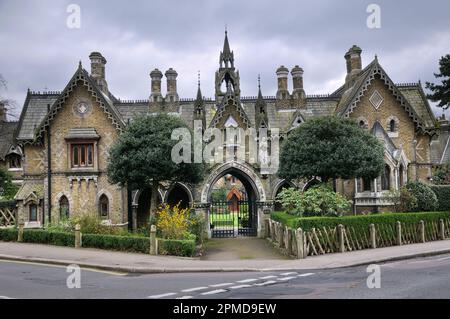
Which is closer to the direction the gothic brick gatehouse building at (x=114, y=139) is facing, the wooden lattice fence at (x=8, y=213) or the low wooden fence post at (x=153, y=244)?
the low wooden fence post

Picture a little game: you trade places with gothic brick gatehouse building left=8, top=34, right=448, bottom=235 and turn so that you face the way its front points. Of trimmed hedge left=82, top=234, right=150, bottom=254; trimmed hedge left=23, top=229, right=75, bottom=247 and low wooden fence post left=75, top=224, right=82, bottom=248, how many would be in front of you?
3

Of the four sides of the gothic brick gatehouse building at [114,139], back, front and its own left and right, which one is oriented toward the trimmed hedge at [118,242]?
front

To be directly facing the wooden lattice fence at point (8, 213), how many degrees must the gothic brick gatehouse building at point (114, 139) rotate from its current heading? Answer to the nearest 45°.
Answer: approximately 90° to its right

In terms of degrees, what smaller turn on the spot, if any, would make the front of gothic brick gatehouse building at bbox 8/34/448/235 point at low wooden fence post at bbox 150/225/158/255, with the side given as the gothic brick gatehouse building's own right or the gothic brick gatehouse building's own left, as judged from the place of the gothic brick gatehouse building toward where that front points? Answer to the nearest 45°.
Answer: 0° — it already faces it

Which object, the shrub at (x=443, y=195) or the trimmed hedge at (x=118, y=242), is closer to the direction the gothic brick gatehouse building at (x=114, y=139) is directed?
the trimmed hedge

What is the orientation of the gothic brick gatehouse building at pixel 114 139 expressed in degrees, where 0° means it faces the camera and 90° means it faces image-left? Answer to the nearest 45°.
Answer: approximately 0°

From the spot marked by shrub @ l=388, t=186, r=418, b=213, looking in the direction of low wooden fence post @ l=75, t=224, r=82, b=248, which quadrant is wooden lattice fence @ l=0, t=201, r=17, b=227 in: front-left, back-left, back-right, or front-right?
front-right

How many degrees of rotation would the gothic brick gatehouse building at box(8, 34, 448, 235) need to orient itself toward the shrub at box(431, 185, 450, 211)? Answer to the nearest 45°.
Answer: approximately 90° to its left

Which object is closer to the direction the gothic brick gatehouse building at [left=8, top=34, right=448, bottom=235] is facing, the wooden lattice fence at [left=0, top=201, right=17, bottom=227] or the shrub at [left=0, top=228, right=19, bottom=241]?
the shrub

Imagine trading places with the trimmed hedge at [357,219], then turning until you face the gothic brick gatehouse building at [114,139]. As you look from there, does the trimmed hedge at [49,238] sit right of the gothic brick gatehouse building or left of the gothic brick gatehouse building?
left
